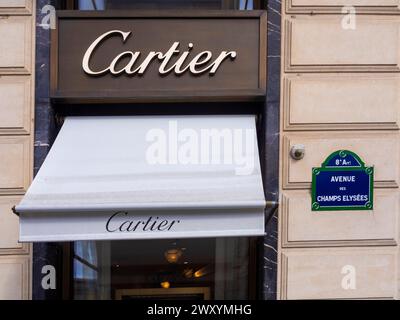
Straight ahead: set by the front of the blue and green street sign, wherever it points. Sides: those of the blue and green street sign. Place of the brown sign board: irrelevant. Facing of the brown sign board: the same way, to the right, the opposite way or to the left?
the same way

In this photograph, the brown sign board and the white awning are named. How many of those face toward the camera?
2

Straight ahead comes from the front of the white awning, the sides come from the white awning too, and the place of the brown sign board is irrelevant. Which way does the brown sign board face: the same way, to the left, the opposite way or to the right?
the same way

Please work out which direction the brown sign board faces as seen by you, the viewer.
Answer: facing the viewer

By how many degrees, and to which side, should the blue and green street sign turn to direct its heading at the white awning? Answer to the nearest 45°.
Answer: approximately 45° to its right

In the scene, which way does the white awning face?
toward the camera

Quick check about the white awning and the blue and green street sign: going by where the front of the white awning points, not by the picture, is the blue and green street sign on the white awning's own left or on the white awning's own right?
on the white awning's own left

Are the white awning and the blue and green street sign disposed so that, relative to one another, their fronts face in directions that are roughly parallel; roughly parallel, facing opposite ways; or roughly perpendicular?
roughly parallel

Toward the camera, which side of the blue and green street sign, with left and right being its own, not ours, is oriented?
front

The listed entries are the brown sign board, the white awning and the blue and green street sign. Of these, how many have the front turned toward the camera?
3
